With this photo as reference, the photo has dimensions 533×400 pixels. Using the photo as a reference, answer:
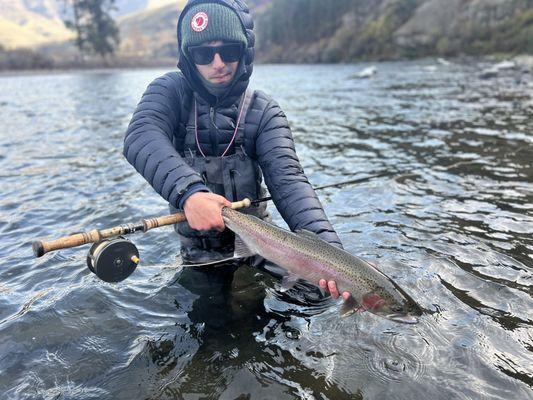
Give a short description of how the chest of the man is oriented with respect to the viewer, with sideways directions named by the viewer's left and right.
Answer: facing the viewer

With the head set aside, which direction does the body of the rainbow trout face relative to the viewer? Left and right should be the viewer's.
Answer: facing to the right of the viewer

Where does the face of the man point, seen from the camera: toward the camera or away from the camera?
toward the camera
